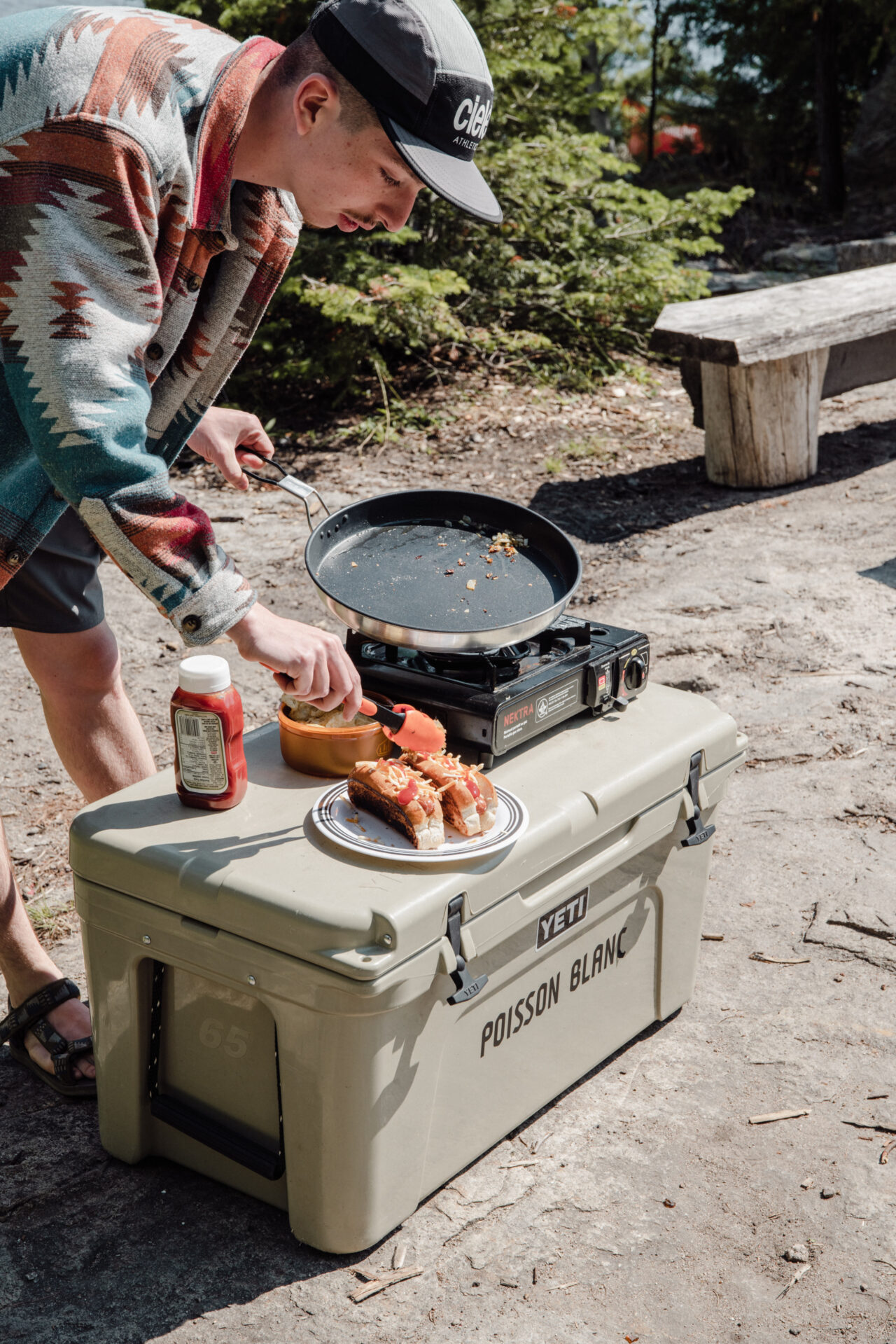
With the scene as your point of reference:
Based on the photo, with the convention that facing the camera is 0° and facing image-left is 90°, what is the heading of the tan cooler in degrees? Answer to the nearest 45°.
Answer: approximately 315°

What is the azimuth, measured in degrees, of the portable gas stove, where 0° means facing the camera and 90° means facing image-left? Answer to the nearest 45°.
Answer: approximately 315°

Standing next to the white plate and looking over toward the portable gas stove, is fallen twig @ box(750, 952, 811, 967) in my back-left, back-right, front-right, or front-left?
front-right

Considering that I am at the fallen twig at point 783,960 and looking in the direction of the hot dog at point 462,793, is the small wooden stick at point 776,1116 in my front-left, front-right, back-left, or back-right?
front-left

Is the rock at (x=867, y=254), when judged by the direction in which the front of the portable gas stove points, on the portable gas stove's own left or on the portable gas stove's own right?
on the portable gas stove's own left

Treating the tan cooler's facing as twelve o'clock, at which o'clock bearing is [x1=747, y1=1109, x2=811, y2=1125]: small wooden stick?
The small wooden stick is roughly at 10 o'clock from the tan cooler.
